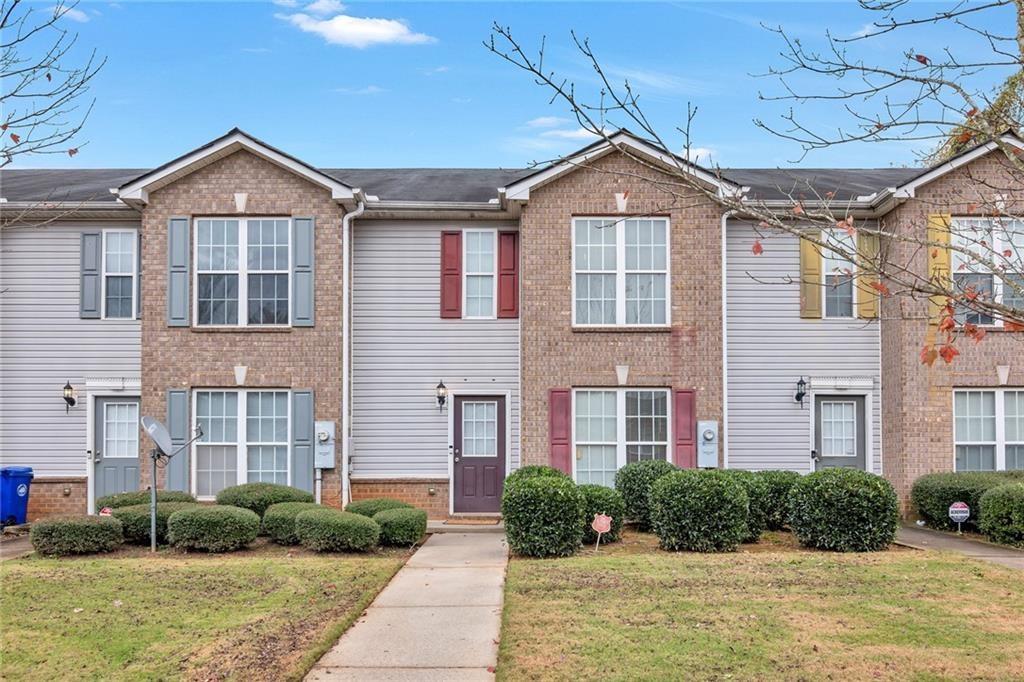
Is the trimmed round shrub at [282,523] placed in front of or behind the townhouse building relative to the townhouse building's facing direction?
in front

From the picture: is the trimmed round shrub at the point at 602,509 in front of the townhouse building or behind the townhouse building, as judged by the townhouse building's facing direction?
in front

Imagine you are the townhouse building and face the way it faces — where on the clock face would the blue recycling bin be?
The blue recycling bin is roughly at 3 o'clock from the townhouse building.

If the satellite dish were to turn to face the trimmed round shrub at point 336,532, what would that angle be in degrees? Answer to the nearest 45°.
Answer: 0° — it already faces it

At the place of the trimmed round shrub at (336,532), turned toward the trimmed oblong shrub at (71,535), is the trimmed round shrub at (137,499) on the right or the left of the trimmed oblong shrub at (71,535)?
right

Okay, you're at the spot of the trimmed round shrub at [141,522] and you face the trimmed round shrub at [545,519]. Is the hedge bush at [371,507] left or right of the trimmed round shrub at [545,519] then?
left

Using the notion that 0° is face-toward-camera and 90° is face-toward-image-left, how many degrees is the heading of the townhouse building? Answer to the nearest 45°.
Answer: approximately 0°

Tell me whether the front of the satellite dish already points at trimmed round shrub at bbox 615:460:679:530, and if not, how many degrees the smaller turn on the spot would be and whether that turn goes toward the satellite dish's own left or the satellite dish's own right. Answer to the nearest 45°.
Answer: approximately 45° to the satellite dish's own left

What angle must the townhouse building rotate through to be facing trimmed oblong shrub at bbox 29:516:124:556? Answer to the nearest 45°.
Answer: approximately 45° to its right

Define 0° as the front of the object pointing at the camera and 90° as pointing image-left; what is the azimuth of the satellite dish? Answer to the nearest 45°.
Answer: approximately 315°

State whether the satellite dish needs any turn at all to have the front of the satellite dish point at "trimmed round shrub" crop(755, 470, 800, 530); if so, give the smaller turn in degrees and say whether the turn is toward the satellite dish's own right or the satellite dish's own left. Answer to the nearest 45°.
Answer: approximately 45° to the satellite dish's own left

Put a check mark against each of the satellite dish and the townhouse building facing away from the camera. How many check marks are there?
0
